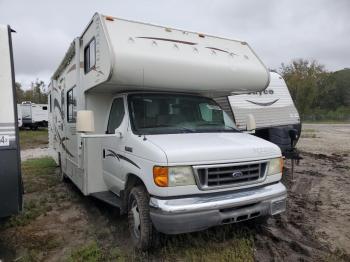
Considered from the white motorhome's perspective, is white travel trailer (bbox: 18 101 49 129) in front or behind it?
behind

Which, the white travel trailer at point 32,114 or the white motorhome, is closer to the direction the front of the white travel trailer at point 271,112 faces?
the white motorhome

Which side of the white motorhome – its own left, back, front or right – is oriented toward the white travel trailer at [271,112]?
left

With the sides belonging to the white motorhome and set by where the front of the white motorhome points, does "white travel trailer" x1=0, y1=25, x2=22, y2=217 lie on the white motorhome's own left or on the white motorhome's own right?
on the white motorhome's own right

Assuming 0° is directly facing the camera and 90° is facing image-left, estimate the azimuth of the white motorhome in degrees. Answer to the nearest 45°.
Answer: approximately 315°

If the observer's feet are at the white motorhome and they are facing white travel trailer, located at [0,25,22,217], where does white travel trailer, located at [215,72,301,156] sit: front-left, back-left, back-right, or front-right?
back-right

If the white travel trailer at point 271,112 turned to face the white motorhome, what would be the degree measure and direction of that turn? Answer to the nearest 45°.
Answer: approximately 45° to its right
